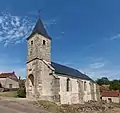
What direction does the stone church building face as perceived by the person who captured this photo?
facing the viewer and to the left of the viewer
